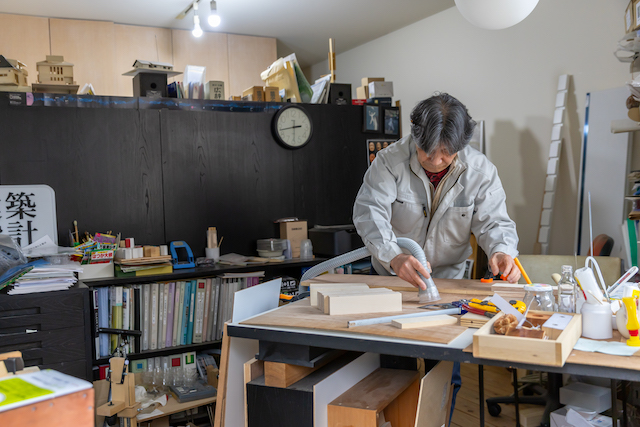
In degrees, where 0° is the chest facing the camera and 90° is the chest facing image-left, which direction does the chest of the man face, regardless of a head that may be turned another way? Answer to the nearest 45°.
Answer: approximately 0°

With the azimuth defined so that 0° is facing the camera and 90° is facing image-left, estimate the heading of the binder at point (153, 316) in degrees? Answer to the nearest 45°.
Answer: approximately 0°
